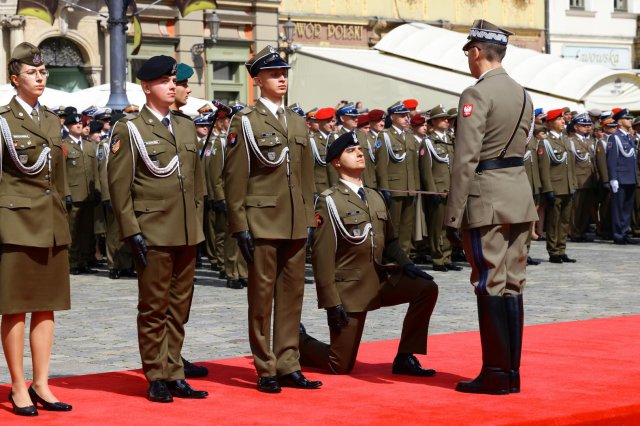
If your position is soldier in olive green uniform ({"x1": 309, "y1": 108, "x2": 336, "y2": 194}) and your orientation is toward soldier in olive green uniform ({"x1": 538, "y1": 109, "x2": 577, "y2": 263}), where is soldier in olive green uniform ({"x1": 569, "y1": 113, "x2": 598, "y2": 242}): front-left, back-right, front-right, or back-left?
front-left

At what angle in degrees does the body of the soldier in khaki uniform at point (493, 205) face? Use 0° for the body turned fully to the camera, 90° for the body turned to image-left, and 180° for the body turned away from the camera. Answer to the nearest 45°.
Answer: approximately 135°

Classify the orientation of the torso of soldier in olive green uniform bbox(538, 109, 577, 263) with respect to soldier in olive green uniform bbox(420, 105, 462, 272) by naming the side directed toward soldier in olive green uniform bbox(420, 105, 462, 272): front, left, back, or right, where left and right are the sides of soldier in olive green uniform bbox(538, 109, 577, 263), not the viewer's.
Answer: right

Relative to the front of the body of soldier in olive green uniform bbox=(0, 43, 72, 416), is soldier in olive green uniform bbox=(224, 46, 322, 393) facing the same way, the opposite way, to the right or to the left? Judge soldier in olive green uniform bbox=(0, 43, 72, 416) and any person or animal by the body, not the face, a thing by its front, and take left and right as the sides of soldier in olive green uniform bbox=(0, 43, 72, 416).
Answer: the same way

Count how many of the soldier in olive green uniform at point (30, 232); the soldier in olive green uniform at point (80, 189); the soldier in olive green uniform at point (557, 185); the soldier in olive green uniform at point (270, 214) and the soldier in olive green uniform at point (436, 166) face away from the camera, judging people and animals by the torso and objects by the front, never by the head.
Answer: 0

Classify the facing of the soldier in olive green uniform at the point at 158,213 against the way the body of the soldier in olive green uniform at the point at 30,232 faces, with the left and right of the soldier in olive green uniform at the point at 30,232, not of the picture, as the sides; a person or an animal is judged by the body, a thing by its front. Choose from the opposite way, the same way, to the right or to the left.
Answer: the same way

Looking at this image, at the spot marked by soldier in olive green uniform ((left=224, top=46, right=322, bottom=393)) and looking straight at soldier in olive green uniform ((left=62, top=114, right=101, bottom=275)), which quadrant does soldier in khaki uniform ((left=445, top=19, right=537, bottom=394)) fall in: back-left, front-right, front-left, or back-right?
back-right

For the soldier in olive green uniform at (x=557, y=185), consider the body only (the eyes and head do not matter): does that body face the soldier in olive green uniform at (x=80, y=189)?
no

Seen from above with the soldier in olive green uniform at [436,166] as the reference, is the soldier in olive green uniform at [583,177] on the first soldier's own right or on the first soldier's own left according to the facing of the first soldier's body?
on the first soldier's own left

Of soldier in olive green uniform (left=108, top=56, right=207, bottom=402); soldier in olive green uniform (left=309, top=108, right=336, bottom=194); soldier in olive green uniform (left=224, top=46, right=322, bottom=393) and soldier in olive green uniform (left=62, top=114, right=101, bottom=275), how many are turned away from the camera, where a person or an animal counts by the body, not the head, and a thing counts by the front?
0

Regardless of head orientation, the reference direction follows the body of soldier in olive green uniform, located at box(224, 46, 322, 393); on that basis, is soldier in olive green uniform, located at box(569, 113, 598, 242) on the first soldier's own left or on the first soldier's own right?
on the first soldier's own left

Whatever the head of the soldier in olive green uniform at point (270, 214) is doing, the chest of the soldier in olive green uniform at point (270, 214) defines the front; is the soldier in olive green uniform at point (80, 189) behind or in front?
behind

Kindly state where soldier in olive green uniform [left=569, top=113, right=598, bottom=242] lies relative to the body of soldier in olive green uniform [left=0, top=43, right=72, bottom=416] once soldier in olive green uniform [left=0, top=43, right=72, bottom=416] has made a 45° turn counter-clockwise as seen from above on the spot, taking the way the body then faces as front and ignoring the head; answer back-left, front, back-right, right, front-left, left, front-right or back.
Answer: front-left
